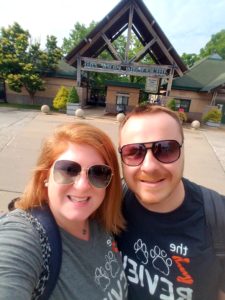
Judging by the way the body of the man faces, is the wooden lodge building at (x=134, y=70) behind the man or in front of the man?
behind

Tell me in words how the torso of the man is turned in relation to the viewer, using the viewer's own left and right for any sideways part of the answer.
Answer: facing the viewer

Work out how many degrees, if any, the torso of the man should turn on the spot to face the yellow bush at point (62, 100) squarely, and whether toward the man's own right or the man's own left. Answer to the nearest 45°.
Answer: approximately 135° to the man's own right

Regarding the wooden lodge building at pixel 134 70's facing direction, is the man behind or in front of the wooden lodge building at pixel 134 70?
in front

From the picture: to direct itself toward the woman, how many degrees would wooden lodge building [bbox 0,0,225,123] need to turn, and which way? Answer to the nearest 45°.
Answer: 0° — it already faces them

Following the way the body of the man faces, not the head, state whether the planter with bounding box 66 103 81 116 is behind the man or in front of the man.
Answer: behind

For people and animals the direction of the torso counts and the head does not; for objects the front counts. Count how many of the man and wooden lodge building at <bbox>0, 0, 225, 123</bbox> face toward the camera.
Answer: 2

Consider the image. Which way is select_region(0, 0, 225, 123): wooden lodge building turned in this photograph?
toward the camera

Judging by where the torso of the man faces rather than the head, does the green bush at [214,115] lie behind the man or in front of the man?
behind

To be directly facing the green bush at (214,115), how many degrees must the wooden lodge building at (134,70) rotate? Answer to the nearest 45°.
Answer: approximately 90° to its left
